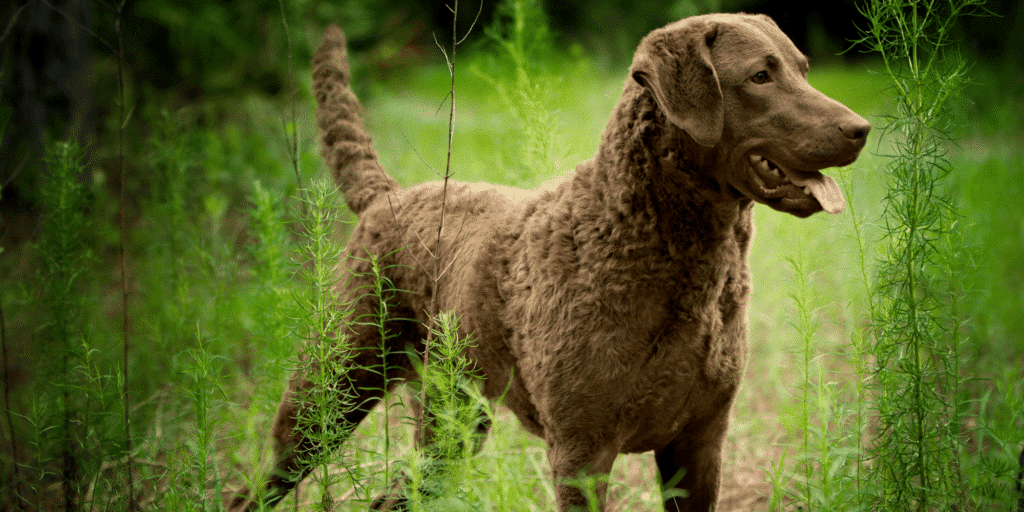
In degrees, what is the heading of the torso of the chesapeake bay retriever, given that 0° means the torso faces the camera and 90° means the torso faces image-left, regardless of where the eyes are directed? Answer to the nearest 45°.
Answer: approximately 315°
